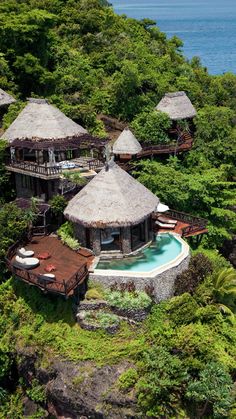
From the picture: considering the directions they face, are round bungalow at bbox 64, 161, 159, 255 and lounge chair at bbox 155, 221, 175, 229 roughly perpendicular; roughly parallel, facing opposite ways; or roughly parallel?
roughly perpendicular

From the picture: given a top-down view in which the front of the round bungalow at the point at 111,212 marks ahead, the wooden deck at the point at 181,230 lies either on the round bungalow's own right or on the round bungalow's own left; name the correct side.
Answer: on the round bungalow's own left

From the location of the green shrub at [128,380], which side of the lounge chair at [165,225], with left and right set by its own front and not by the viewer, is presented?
right

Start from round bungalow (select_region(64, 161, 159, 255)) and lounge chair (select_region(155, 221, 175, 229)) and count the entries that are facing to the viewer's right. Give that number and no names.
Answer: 1

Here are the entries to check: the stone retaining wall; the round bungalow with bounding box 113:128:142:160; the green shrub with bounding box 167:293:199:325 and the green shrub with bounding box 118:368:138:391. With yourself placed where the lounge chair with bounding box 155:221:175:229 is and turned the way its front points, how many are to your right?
3

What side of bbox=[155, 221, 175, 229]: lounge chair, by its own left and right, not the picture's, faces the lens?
right

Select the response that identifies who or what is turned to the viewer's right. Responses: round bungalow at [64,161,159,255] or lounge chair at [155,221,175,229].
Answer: the lounge chair

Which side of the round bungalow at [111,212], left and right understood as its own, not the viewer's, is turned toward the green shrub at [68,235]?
right
